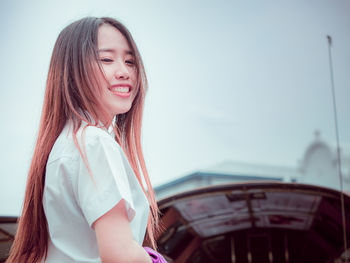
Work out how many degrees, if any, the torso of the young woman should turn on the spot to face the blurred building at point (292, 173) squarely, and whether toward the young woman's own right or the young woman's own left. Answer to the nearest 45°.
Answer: approximately 45° to the young woman's own left

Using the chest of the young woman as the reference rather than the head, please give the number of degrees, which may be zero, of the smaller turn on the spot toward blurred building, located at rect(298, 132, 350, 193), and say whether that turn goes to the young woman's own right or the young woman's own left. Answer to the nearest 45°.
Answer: approximately 45° to the young woman's own left

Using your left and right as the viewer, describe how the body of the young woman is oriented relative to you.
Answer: facing to the right of the viewer
